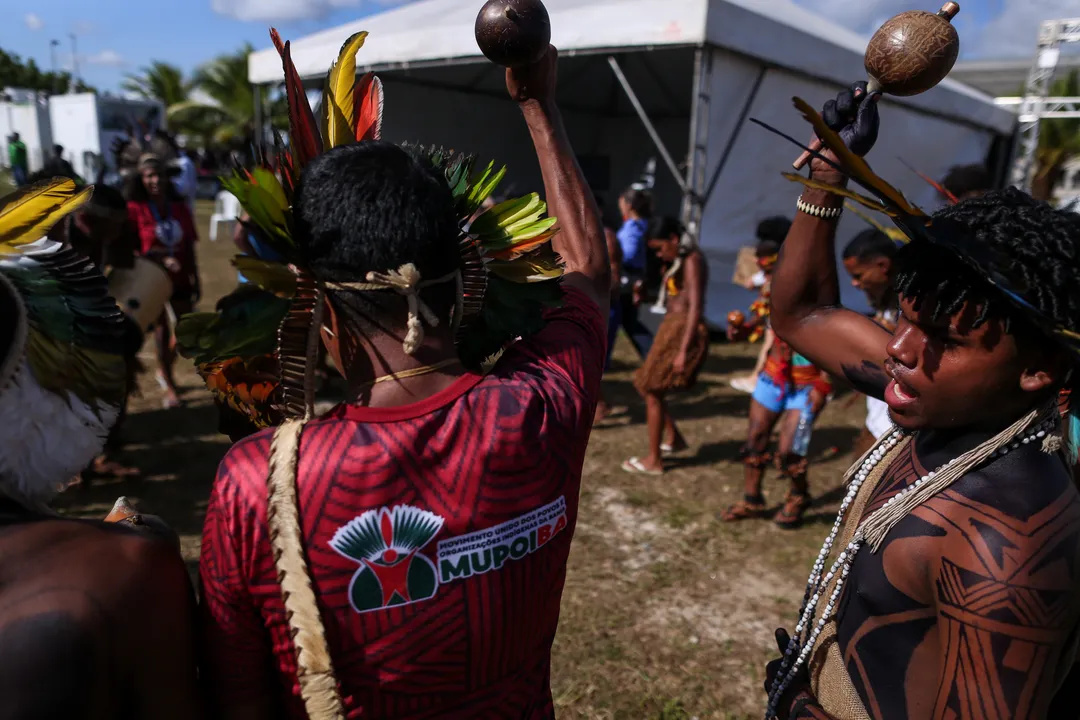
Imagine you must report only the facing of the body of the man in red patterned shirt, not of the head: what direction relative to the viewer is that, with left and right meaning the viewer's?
facing away from the viewer

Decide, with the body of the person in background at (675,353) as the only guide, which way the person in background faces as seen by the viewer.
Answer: to the viewer's left

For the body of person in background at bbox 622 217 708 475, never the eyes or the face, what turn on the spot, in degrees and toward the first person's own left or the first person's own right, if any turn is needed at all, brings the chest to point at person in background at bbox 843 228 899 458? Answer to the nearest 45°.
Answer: approximately 135° to the first person's own left

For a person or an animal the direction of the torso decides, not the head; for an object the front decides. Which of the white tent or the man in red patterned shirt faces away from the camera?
the man in red patterned shirt

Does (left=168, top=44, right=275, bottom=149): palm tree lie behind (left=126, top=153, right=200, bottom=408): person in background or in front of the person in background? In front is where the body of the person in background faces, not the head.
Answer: behind

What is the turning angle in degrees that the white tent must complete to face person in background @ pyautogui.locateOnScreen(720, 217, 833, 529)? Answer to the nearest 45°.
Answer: approximately 45° to its left

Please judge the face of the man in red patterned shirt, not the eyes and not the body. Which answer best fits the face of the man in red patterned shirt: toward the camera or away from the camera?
away from the camera

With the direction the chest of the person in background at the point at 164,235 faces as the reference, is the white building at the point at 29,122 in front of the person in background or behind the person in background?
behind

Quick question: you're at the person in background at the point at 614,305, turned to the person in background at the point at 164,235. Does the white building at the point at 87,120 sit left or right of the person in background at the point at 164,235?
right

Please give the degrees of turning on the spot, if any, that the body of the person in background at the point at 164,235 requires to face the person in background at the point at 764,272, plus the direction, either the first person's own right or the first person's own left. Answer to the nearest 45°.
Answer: approximately 45° to the first person's own left

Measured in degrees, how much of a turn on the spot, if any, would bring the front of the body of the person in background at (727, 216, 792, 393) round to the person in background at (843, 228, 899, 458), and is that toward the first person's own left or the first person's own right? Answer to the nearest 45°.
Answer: approximately 90° to the first person's own left
